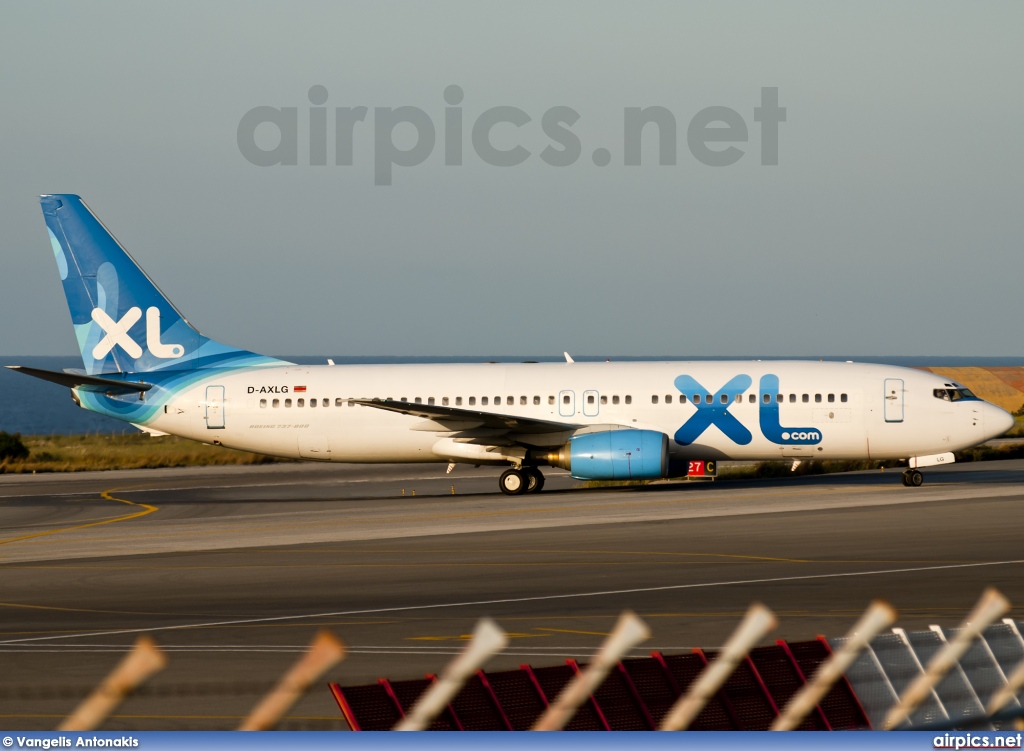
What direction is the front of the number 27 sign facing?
toward the camera

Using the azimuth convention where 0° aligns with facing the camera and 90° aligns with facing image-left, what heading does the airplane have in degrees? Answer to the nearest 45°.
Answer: approximately 270°

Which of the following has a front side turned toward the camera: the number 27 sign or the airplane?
the number 27 sign

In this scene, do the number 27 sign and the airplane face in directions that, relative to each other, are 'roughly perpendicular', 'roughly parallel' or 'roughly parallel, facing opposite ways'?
roughly perpendicular

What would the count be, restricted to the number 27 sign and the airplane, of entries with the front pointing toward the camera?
1
